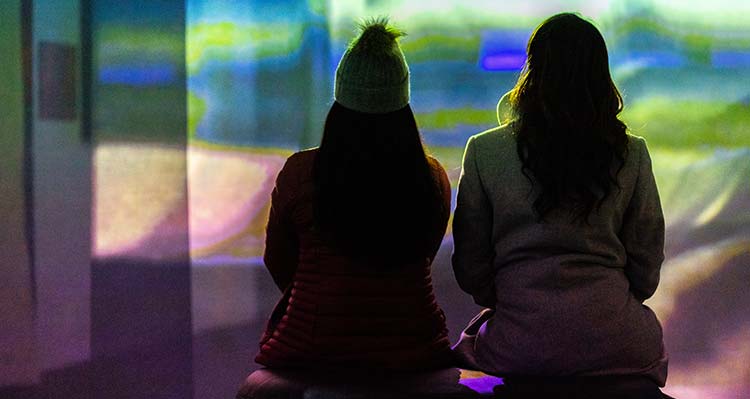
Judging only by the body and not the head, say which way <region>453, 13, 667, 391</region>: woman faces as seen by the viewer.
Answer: away from the camera

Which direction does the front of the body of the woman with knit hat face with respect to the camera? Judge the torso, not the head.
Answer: away from the camera

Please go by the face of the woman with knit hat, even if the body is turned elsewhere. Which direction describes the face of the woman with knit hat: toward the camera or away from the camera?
away from the camera

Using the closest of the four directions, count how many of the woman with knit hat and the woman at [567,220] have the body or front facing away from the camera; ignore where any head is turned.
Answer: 2

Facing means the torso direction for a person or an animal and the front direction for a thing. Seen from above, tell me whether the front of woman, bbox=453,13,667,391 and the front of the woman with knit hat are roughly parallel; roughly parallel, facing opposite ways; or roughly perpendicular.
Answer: roughly parallel
